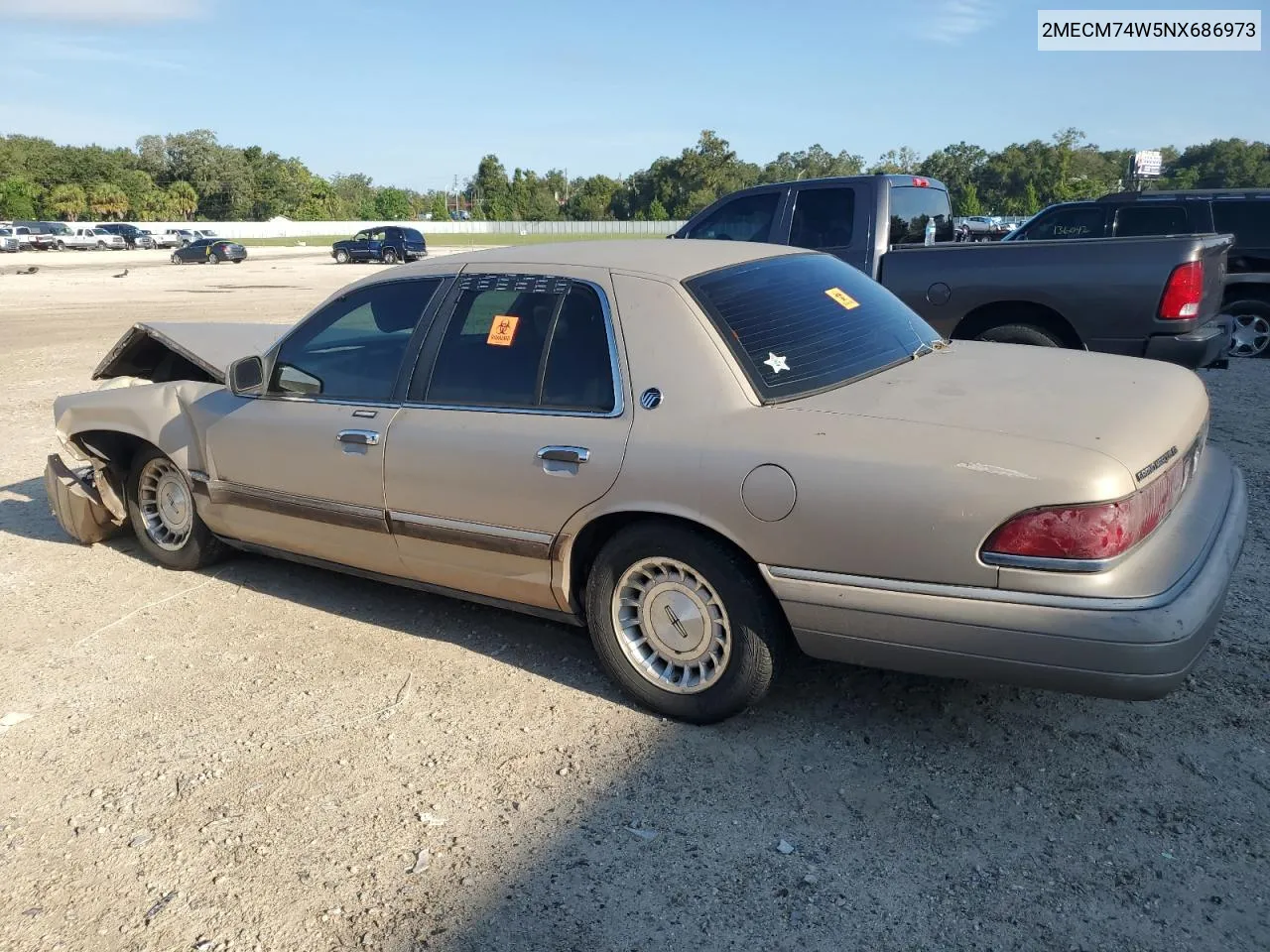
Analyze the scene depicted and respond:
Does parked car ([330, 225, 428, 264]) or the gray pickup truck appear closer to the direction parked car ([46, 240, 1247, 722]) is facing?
the parked car

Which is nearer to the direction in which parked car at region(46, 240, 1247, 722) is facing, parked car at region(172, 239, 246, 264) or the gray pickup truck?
the parked car

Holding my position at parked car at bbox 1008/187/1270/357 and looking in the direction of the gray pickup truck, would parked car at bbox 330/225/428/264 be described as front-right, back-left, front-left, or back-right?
back-right

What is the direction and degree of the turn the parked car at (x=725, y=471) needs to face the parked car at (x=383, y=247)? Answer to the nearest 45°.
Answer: approximately 45° to its right

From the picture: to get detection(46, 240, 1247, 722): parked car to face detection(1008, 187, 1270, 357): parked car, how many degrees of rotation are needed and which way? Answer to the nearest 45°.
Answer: approximately 90° to its right

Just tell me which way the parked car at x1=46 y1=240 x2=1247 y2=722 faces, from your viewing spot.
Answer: facing away from the viewer and to the left of the viewer

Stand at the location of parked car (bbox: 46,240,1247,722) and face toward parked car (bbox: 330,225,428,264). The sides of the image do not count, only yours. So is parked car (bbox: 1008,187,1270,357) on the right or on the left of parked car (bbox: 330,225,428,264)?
right

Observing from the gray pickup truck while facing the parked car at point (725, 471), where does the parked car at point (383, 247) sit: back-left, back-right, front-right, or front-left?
back-right

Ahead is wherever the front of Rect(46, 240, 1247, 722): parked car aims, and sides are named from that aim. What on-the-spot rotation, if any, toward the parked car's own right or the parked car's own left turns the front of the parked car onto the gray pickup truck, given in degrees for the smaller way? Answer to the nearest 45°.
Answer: approximately 90° to the parked car's own right
